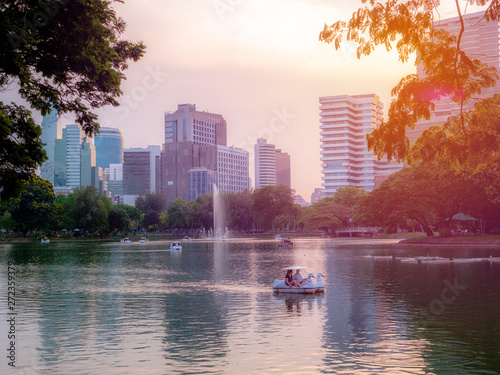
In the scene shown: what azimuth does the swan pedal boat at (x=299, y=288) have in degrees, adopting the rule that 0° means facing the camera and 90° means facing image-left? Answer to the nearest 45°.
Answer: approximately 270°
